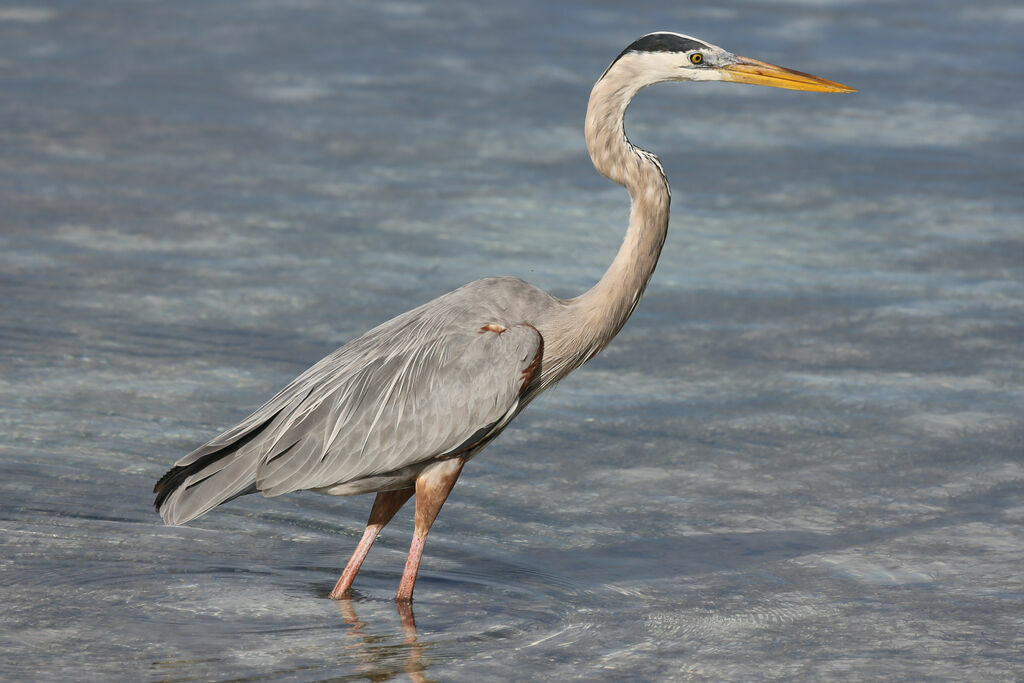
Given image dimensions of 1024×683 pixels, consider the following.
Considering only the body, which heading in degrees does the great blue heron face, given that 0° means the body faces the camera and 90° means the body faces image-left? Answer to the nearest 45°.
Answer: approximately 270°
